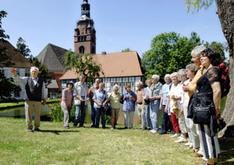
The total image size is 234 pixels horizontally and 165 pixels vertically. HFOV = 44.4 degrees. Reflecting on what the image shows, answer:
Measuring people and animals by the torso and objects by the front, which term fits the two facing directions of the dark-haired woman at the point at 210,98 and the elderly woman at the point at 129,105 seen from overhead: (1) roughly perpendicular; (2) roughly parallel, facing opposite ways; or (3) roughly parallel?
roughly perpendicular

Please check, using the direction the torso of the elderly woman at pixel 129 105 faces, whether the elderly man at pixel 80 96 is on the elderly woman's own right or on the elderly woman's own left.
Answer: on the elderly woman's own right

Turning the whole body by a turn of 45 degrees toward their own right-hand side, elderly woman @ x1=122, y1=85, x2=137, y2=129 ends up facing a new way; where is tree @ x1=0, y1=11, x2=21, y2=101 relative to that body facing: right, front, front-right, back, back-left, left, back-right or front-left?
right

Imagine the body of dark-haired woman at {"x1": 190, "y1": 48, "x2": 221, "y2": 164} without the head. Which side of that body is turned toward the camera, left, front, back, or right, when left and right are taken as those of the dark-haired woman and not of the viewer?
left

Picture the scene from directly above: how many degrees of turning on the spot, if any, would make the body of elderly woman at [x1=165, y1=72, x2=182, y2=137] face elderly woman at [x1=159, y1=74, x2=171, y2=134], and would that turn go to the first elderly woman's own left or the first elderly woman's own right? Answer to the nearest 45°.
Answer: approximately 135° to the first elderly woman's own right

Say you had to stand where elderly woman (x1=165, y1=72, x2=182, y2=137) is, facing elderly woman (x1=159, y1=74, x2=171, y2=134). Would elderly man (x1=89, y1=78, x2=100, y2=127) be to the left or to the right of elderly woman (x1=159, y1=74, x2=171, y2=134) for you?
left

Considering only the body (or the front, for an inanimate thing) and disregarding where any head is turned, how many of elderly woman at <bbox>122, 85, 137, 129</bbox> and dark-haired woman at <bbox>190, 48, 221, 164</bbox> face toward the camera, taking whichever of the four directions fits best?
1
